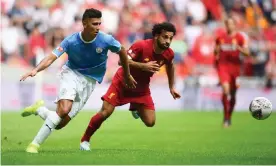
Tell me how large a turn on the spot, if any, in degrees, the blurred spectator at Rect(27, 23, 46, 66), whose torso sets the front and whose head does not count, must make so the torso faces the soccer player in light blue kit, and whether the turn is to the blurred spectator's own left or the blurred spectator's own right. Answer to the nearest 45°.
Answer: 0° — they already face them

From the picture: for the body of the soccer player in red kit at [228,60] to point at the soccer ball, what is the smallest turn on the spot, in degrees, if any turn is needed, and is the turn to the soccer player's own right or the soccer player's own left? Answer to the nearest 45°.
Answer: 0° — they already face it

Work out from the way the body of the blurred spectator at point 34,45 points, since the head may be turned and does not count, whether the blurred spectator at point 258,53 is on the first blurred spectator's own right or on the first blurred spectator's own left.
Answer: on the first blurred spectator's own left

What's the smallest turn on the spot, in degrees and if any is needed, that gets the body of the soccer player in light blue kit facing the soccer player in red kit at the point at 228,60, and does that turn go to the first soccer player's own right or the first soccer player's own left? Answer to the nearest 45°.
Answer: approximately 90° to the first soccer player's own left

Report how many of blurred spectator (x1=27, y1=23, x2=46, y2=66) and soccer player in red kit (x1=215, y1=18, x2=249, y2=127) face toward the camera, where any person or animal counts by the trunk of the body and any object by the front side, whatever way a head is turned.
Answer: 2

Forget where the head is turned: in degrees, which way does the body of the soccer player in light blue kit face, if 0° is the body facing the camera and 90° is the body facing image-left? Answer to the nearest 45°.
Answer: approximately 315°
